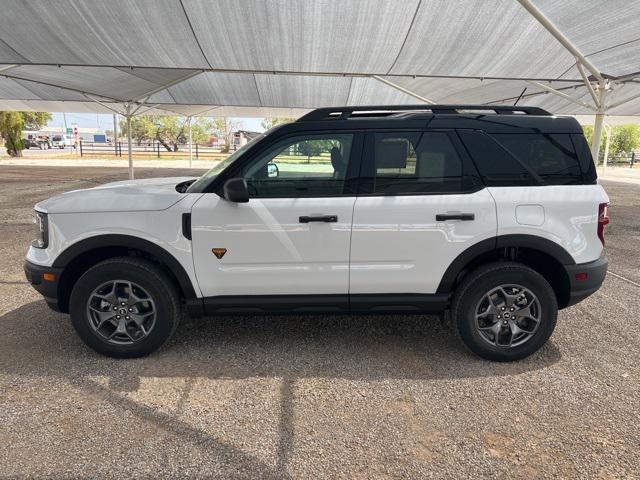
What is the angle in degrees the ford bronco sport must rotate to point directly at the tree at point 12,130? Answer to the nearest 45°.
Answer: approximately 45° to its right

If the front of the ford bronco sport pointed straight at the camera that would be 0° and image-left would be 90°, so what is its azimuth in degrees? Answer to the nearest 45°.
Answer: approximately 90°

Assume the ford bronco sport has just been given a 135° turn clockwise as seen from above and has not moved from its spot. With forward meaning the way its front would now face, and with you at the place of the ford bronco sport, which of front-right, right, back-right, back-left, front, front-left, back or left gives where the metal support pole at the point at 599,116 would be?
front
